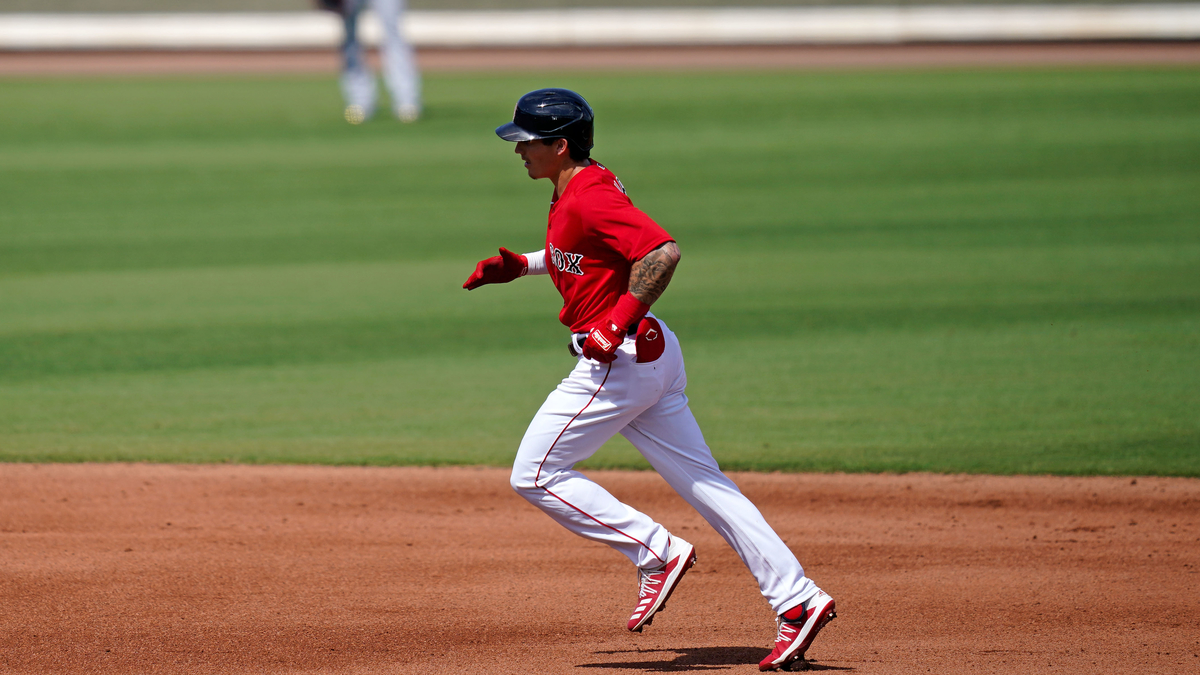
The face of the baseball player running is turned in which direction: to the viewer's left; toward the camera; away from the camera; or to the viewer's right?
to the viewer's left

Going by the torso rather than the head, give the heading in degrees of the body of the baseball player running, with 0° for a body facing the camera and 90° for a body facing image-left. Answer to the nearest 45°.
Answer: approximately 90°
